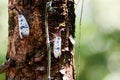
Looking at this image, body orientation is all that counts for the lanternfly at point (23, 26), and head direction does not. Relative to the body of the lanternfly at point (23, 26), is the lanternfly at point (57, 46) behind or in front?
behind
